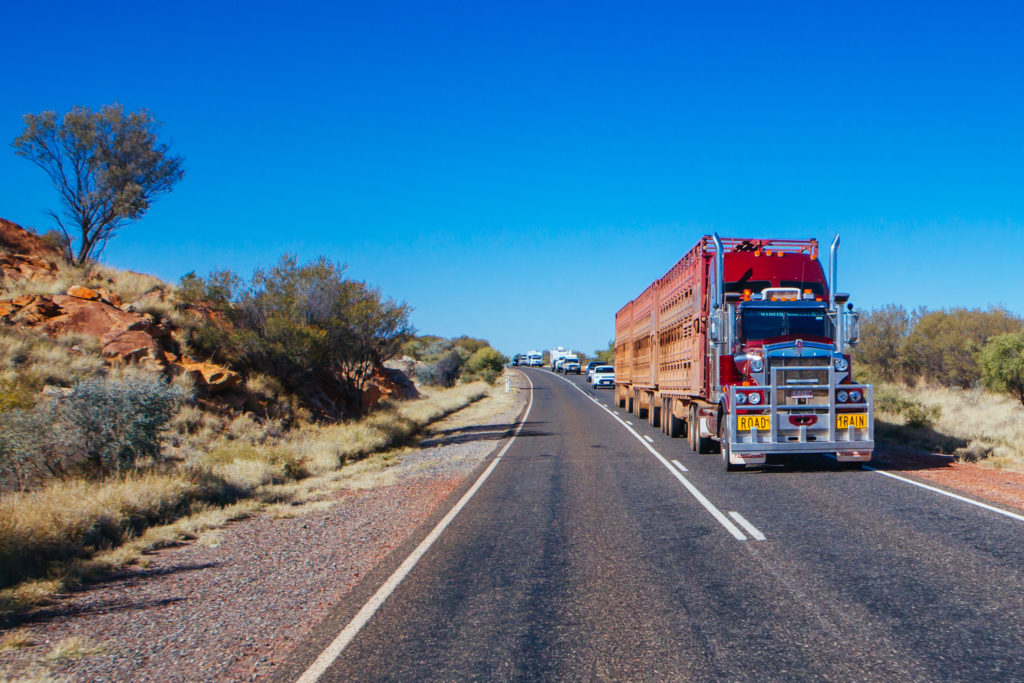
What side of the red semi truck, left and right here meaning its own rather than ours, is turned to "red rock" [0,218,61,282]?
right

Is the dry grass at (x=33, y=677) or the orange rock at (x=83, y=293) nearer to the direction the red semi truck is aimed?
the dry grass

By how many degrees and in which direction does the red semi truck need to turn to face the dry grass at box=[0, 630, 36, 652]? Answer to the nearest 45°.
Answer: approximately 45° to its right

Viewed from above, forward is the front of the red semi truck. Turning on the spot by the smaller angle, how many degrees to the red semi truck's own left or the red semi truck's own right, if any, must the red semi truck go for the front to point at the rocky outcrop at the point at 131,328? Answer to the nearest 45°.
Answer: approximately 90° to the red semi truck's own right

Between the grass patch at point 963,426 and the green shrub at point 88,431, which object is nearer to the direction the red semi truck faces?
the green shrub

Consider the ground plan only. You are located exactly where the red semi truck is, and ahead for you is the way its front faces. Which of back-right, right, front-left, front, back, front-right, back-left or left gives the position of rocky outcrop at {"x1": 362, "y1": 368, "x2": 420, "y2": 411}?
back-right

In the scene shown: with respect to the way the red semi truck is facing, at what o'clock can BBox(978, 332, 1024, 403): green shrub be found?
The green shrub is roughly at 7 o'clock from the red semi truck.

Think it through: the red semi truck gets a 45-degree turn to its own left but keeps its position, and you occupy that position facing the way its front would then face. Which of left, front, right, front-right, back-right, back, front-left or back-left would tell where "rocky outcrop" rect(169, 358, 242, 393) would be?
back-right

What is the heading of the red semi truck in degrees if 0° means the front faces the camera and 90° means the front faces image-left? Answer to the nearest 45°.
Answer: approximately 0°
